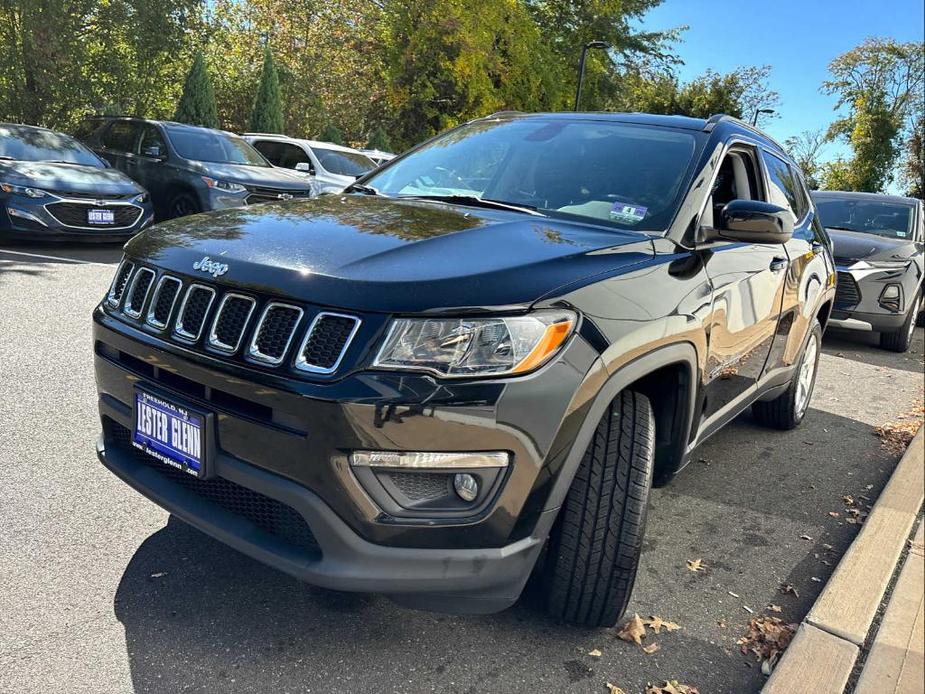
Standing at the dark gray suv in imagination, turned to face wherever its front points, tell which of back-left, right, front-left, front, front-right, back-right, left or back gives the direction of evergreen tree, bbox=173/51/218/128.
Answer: back-left

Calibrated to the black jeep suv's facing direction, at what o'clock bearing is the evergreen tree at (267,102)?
The evergreen tree is roughly at 4 o'clock from the black jeep suv.

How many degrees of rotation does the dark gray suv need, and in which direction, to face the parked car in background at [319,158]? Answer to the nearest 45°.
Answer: approximately 90° to its left

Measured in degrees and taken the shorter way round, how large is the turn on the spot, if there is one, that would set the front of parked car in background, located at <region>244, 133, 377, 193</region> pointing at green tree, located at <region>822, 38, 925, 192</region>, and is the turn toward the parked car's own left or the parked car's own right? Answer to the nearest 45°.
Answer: approximately 90° to the parked car's own left

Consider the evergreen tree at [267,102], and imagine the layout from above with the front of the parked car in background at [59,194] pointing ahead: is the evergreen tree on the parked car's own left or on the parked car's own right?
on the parked car's own left

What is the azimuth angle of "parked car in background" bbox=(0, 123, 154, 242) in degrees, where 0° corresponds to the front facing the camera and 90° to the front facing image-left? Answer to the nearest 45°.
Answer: approximately 315°

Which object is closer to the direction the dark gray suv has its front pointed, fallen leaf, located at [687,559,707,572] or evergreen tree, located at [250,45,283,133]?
the fallen leaf

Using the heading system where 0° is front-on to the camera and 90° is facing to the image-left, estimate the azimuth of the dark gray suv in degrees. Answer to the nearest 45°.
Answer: approximately 315°

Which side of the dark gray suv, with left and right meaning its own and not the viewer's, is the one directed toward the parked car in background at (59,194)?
right
